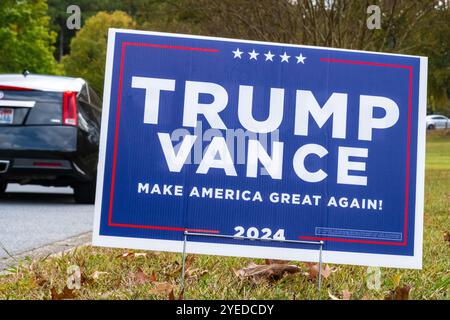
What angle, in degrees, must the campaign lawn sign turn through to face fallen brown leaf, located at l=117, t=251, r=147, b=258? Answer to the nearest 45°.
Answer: approximately 135° to its right

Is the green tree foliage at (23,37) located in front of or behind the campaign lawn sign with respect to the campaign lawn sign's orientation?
behind

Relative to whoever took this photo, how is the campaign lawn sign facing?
facing the viewer

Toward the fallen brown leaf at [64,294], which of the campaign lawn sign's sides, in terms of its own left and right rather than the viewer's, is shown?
right
